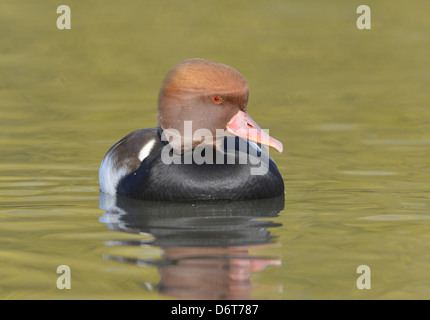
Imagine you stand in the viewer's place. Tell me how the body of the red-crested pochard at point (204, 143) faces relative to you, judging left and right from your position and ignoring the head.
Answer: facing the viewer and to the right of the viewer
